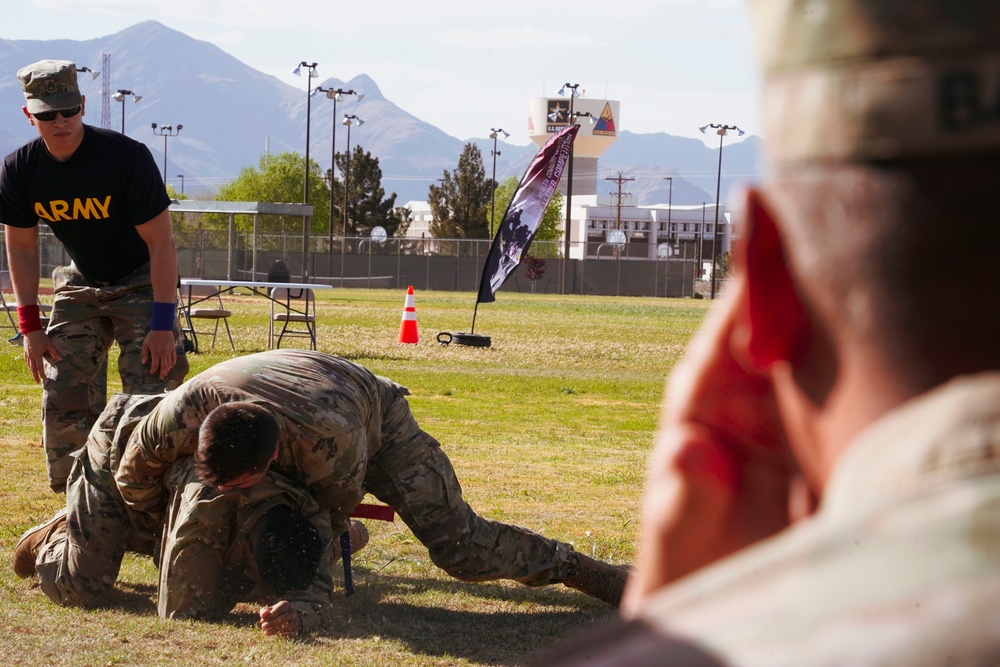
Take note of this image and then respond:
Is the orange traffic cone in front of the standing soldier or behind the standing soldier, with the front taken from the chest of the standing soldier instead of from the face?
behind

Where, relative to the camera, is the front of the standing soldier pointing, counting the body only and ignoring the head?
toward the camera

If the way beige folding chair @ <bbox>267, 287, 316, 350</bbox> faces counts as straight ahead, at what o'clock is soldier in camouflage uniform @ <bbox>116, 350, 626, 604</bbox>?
The soldier in camouflage uniform is roughly at 12 o'clock from the beige folding chair.

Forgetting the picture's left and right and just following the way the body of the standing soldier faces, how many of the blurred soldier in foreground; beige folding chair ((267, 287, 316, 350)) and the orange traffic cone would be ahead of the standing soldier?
1

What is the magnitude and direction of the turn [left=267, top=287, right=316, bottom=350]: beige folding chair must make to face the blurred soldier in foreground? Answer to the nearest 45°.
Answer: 0° — it already faces them

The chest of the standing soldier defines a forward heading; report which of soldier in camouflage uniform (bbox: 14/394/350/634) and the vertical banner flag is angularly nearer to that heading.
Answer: the soldier in camouflage uniform

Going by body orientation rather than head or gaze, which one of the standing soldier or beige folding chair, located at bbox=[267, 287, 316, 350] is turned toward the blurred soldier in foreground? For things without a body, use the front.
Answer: the standing soldier

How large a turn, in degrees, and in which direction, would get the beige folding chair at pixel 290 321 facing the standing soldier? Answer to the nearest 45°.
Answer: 0° — it already faces them

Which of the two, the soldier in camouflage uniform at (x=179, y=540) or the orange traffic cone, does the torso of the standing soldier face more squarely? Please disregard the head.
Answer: the soldier in camouflage uniform

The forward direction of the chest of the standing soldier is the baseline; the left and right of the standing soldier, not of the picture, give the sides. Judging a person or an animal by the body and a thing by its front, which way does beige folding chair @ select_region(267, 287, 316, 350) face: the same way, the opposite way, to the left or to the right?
the same way
